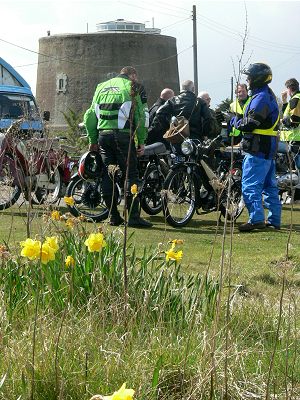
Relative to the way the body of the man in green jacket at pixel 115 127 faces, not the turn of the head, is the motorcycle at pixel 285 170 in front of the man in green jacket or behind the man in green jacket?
in front

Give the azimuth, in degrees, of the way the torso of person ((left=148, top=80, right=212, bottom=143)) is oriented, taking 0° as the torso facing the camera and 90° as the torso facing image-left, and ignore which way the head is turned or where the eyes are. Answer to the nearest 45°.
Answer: approximately 180°

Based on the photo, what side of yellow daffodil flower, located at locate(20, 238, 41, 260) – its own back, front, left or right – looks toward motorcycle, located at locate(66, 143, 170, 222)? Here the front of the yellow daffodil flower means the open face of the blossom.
back

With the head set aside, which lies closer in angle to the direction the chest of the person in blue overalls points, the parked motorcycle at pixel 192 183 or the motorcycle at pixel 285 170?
the parked motorcycle

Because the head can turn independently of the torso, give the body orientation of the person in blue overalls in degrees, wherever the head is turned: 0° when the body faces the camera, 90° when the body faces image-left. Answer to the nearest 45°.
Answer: approximately 90°

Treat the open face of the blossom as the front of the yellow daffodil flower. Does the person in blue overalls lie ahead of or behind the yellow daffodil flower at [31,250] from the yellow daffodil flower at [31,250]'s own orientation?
behind

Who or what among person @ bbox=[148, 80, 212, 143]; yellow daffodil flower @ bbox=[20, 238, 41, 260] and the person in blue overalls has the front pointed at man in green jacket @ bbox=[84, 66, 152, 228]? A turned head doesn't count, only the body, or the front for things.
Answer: the person in blue overalls

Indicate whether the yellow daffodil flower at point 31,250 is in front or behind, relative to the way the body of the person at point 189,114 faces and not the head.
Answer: behind

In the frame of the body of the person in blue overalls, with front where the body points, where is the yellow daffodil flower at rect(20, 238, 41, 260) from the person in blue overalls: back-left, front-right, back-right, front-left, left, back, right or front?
left

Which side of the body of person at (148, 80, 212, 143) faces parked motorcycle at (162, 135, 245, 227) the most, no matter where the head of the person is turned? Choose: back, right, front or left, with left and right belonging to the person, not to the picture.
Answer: back

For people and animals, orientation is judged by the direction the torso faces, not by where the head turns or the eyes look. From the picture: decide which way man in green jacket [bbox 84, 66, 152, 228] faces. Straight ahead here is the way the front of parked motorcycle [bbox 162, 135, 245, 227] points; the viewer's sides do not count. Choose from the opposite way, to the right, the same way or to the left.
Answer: the opposite way

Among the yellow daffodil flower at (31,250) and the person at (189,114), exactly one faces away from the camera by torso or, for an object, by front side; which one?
the person
